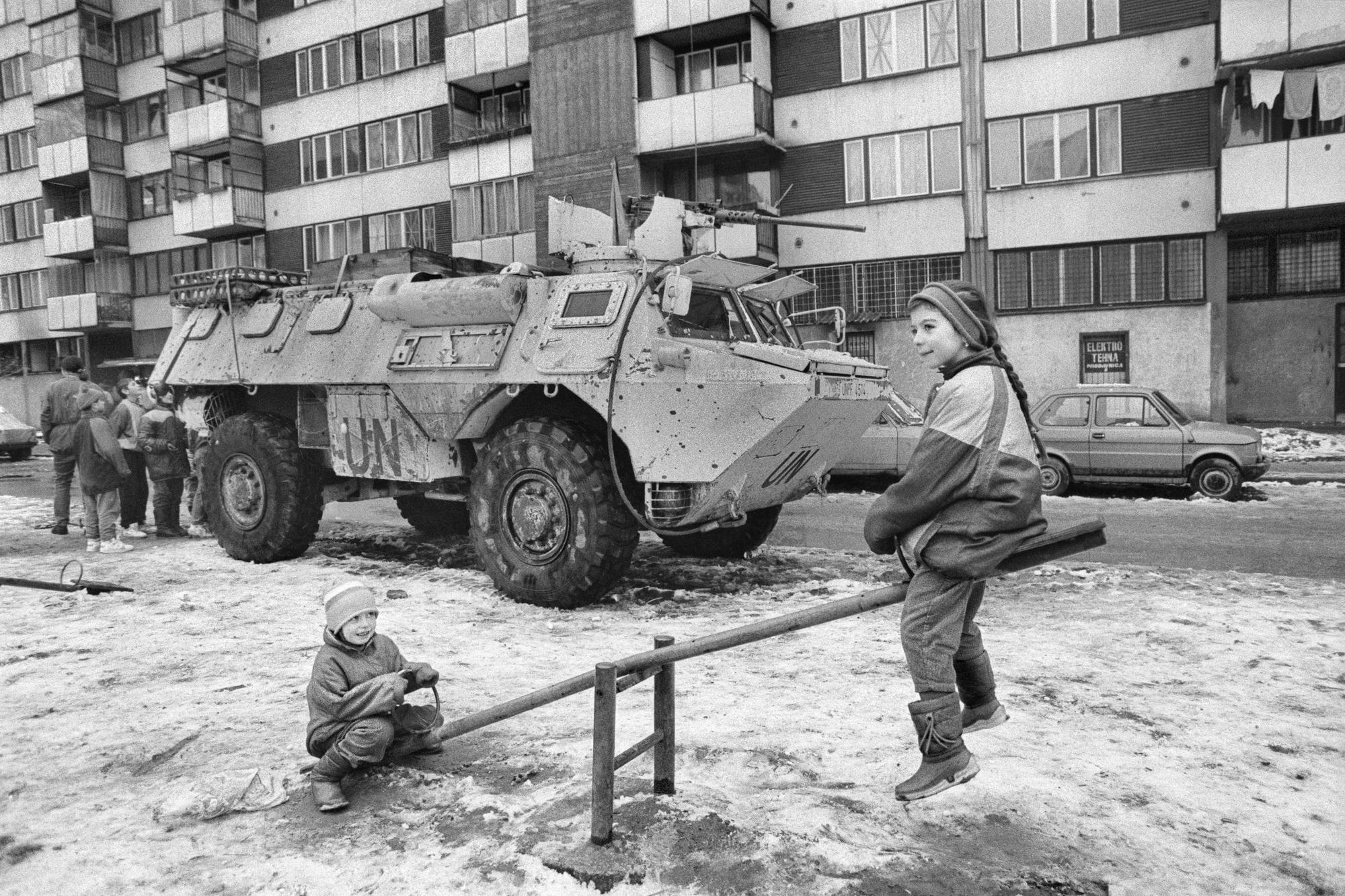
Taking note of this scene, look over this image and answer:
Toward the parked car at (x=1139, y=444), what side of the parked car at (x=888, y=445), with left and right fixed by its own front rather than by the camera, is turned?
front

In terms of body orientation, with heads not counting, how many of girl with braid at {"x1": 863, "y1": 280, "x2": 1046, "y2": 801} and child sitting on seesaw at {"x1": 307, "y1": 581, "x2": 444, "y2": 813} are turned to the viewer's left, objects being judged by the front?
1

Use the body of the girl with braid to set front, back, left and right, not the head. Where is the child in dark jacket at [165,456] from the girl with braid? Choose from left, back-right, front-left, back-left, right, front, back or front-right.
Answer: front-right

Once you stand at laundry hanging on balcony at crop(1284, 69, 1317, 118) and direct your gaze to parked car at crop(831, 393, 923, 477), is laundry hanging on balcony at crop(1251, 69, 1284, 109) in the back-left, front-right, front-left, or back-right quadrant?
front-right

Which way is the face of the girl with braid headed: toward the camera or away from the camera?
toward the camera

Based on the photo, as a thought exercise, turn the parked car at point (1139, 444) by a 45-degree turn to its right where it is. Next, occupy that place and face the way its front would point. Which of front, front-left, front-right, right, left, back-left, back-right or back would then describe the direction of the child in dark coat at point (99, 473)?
right

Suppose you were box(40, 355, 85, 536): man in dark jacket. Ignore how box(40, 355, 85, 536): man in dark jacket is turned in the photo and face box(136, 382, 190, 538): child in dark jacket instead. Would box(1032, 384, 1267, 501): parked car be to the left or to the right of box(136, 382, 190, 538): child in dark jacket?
left

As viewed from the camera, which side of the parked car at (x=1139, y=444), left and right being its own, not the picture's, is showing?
right

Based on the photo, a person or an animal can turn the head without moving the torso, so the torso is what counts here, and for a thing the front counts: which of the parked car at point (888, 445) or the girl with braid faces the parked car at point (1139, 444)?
the parked car at point (888, 445)

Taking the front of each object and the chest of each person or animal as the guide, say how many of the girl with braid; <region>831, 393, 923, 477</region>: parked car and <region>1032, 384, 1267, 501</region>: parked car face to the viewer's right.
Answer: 2

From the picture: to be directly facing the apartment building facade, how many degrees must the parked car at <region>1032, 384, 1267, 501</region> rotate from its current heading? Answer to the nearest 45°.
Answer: approximately 135° to its left

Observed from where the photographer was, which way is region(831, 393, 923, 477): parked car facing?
facing to the right of the viewer

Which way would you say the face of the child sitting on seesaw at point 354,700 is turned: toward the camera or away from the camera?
toward the camera

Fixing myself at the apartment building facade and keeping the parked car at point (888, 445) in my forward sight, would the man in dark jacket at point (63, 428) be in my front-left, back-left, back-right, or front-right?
front-right

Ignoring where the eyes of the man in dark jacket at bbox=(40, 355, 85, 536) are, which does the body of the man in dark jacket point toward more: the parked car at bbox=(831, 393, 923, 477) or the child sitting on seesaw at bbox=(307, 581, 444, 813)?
the parked car

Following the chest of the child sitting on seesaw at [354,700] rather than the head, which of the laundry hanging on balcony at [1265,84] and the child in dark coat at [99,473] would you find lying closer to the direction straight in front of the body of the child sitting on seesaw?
the laundry hanging on balcony

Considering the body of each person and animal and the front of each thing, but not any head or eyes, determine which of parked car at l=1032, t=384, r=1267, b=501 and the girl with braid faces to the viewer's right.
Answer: the parked car

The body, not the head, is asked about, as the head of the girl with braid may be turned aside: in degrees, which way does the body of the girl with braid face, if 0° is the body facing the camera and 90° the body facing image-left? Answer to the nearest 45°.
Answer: approximately 90°
